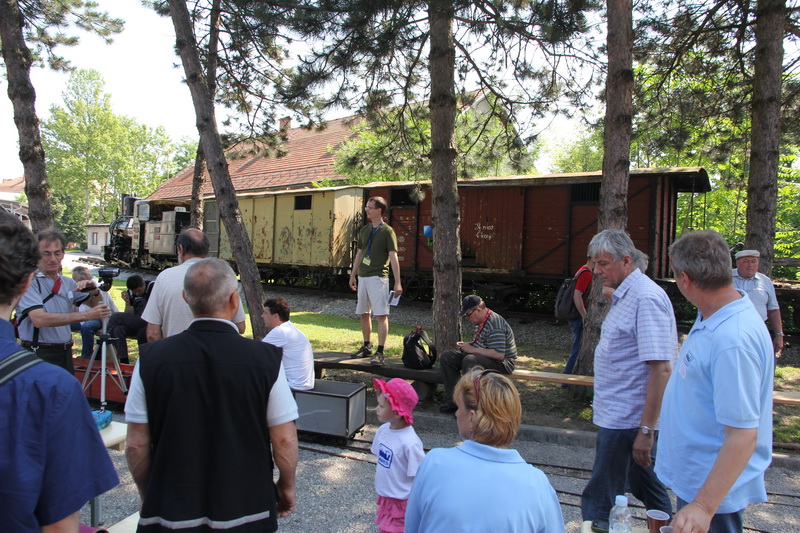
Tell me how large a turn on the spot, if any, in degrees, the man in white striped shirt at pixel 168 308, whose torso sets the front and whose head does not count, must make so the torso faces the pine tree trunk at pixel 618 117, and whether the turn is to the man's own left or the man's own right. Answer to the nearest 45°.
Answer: approximately 90° to the man's own right

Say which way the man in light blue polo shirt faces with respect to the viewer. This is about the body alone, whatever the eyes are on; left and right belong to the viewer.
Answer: facing to the left of the viewer

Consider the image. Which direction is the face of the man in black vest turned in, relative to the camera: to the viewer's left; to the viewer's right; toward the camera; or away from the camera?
away from the camera

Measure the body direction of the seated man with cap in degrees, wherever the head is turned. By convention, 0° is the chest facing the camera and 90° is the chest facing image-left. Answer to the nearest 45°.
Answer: approximately 90°

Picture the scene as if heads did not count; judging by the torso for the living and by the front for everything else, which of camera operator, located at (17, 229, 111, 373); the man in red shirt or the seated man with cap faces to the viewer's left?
the seated man with cap

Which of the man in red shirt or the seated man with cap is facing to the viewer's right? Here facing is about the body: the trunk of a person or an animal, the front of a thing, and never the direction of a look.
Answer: the man in red shirt

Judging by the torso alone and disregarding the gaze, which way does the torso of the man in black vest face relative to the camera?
away from the camera

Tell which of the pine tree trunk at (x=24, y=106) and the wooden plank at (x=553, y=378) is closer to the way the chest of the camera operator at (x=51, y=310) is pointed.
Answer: the wooden plank

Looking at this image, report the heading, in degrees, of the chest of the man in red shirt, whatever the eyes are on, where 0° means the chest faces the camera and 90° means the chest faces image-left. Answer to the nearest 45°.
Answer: approximately 270°

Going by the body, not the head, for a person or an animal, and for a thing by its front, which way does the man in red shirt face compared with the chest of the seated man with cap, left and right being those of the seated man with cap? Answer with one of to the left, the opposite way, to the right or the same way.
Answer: the opposite way
